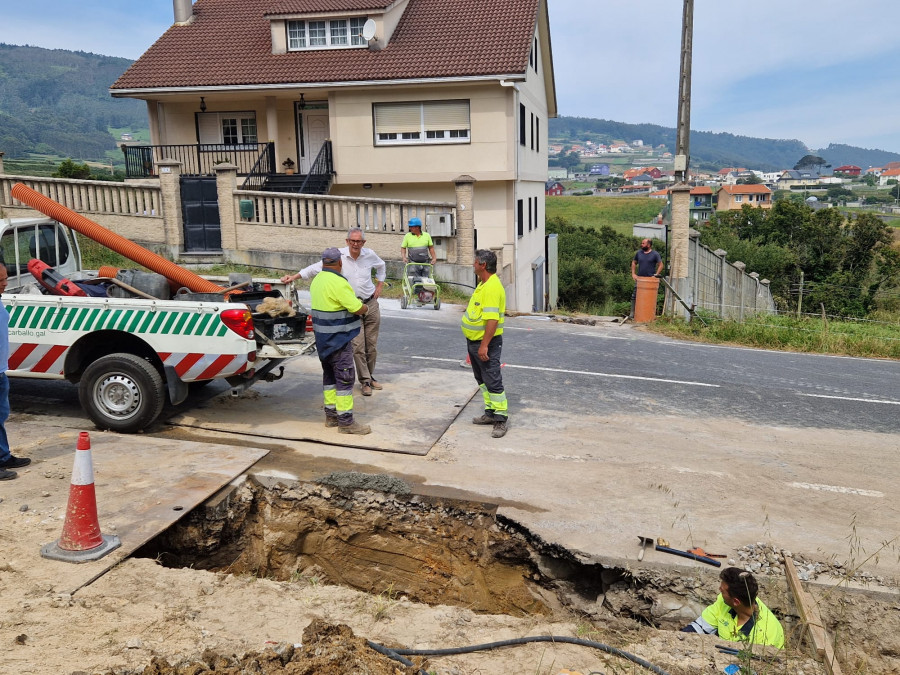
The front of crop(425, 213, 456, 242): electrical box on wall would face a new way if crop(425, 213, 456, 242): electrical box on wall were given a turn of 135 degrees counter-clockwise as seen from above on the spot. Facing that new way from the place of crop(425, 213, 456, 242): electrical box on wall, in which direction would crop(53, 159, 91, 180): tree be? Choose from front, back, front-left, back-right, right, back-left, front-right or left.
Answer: left

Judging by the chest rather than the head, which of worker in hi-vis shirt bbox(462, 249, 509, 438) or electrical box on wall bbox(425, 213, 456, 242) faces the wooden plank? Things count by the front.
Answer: the electrical box on wall

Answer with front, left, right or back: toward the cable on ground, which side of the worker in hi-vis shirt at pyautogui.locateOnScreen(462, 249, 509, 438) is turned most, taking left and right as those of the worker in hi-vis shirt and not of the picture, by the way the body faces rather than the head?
left

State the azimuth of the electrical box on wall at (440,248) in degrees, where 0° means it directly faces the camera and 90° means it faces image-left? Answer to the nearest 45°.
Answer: approximately 0°

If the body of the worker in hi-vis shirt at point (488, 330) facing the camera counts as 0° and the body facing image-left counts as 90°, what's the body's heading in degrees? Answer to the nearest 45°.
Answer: approximately 90°

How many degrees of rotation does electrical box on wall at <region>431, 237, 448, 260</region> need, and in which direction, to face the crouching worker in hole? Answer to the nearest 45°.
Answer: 0° — it already faces them

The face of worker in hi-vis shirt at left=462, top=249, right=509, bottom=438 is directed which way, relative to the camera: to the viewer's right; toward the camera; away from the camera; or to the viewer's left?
to the viewer's left

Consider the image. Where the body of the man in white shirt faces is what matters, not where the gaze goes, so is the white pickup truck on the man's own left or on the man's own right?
on the man's own right

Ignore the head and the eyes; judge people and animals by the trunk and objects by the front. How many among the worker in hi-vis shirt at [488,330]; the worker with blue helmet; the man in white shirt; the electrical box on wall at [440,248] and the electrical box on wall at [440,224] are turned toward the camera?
4

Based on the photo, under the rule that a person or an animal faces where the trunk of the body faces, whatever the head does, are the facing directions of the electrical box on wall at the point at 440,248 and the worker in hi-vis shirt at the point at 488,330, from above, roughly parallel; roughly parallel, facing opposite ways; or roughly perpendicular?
roughly perpendicular

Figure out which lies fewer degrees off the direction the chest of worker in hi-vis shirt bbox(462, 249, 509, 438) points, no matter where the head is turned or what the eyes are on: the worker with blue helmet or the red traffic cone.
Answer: the red traffic cone
